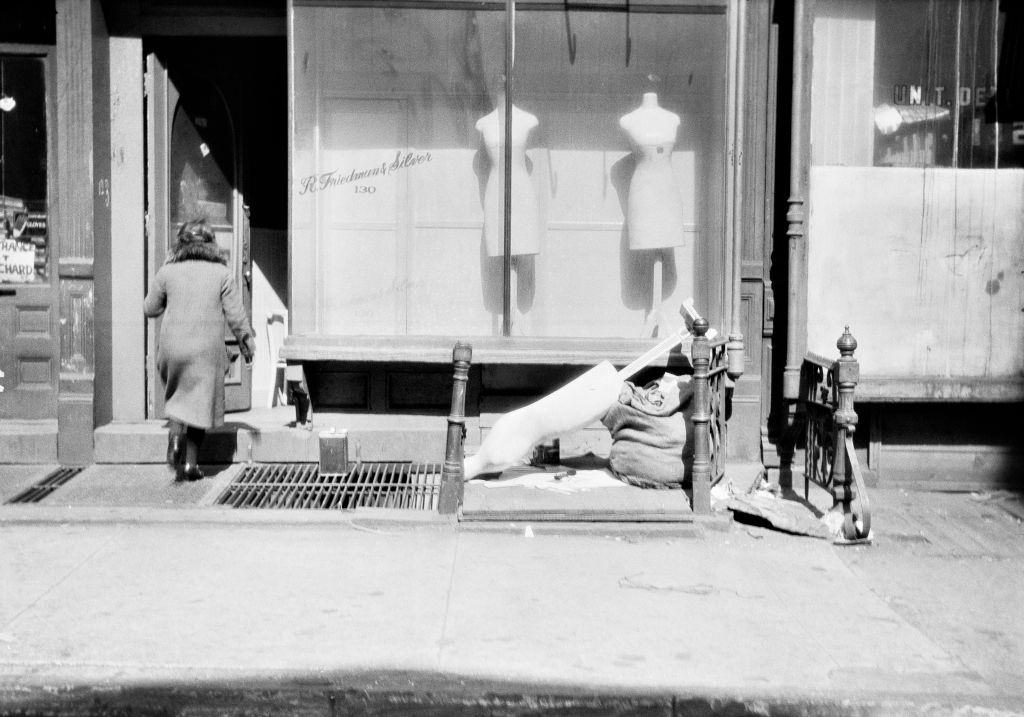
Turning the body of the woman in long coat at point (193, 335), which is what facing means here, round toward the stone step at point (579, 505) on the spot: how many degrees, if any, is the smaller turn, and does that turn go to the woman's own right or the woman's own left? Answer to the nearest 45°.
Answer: approximately 135° to the woman's own right

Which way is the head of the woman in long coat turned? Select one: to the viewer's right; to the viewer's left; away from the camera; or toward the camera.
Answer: away from the camera

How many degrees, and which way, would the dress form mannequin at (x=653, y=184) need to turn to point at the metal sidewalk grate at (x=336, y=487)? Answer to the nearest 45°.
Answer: approximately 45° to its right

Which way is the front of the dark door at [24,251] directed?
toward the camera

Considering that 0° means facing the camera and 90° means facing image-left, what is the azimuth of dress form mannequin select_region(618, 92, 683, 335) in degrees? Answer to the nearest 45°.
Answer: approximately 0°

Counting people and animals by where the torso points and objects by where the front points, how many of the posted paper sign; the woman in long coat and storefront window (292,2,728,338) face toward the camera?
2

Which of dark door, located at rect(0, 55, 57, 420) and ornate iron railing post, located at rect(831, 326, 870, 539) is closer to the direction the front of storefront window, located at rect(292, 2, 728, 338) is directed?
the ornate iron railing post

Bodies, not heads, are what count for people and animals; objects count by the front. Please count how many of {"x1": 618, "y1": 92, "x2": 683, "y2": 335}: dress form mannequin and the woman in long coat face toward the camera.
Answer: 1

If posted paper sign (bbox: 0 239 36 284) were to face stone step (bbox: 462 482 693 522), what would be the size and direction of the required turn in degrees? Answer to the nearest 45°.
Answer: approximately 45° to its left

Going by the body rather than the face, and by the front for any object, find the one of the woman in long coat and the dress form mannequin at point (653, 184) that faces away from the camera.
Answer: the woman in long coat

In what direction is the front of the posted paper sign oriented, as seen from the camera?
facing the viewer

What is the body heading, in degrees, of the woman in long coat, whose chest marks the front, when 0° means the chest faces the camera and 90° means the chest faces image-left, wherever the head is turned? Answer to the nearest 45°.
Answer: approximately 180°

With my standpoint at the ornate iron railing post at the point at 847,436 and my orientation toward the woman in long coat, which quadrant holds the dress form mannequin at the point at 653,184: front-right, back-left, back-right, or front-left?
front-right
